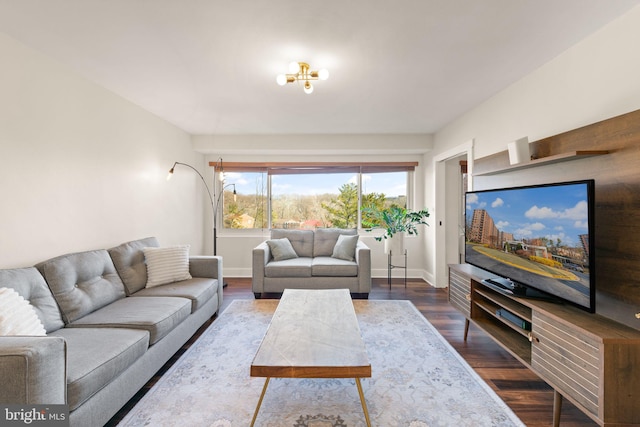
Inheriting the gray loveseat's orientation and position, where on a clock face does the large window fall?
The large window is roughly at 6 o'clock from the gray loveseat.

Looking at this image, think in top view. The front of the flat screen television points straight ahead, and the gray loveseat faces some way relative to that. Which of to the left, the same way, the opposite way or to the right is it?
to the left

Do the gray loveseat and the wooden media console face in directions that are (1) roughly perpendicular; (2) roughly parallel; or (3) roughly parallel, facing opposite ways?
roughly perpendicular

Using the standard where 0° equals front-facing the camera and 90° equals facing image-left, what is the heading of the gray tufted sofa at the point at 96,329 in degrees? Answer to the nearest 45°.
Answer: approximately 315°

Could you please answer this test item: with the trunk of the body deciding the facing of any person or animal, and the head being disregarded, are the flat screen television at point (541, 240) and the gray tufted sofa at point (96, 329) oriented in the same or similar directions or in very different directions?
very different directions

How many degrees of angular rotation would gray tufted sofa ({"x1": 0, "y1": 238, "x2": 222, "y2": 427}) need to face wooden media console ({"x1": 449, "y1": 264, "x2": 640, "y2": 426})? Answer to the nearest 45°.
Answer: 0° — it already faces it

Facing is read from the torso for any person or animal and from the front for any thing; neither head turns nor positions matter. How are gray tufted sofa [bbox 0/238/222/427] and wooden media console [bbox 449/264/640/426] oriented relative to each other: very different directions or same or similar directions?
very different directions
